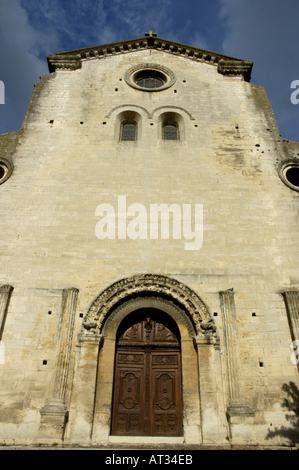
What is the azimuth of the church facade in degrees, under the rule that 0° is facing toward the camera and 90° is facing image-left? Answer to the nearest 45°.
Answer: approximately 0°
